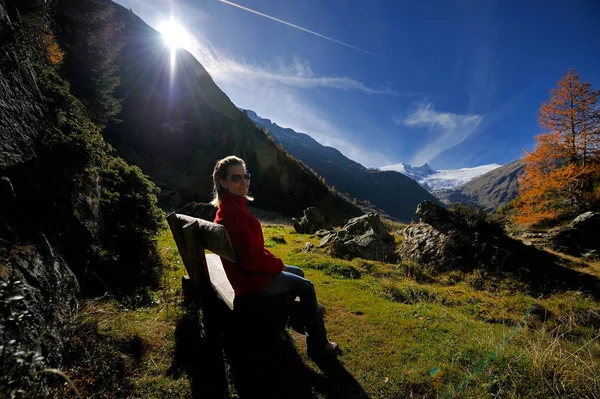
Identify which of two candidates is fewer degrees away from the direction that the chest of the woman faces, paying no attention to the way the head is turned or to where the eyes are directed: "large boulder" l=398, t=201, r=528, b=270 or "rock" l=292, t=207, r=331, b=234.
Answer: the large boulder

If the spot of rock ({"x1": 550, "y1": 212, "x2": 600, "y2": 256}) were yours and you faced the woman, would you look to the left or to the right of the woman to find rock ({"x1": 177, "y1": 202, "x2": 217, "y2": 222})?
right

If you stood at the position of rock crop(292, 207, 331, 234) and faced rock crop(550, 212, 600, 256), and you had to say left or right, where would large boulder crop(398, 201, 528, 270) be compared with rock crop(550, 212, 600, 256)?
right

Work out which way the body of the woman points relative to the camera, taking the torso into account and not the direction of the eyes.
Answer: to the viewer's right

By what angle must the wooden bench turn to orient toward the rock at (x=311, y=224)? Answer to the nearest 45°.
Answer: approximately 45° to its left
